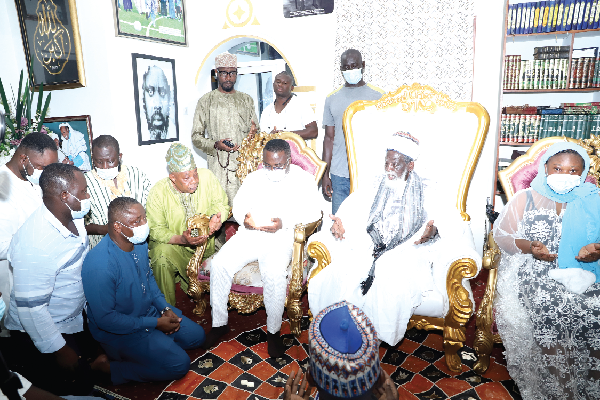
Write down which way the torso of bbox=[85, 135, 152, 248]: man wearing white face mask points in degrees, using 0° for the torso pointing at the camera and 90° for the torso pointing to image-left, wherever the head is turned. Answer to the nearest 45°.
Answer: approximately 0°

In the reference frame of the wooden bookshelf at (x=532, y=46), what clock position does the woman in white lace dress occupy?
The woman in white lace dress is roughly at 12 o'clock from the wooden bookshelf.

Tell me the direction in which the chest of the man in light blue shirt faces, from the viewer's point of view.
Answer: to the viewer's right

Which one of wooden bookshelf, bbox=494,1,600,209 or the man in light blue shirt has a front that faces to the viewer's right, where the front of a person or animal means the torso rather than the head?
the man in light blue shirt

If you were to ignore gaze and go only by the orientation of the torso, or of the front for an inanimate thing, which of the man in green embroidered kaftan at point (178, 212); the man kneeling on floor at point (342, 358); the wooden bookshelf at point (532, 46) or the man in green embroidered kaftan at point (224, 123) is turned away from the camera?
the man kneeling on floor

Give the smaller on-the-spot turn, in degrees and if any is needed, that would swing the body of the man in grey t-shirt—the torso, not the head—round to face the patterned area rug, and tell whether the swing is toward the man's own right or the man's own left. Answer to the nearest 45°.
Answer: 0° — they already face it

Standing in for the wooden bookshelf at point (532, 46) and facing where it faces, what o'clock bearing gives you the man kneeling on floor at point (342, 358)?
The man kneeling on floor is roughly at 12 o'clock from the wooden bookshelf.

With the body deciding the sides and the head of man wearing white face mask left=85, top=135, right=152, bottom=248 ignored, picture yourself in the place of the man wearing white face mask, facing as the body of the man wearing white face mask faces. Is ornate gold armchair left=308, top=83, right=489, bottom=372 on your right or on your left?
on your left

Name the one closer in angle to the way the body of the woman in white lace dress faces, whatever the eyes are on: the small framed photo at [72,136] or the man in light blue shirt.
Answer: the man in light blue shirt
